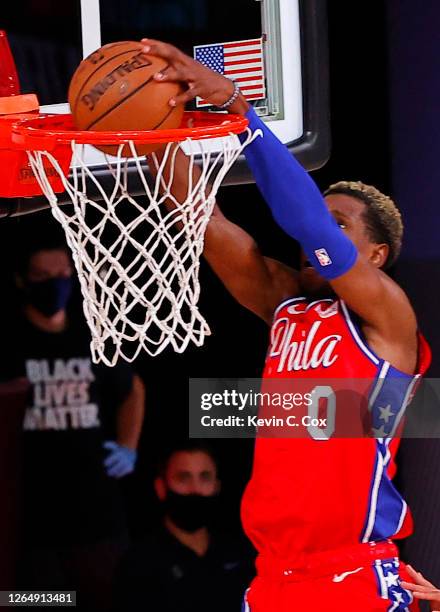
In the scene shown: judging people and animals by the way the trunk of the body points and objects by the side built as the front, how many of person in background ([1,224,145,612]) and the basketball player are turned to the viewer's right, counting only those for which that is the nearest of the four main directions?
0

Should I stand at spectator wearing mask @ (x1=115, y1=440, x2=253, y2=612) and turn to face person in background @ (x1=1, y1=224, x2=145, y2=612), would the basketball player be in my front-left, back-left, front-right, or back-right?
back-left

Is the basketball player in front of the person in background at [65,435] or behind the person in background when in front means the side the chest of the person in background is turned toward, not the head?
in front

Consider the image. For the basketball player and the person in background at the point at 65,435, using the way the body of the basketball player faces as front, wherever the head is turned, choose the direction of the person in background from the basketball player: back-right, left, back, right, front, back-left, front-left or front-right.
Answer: right

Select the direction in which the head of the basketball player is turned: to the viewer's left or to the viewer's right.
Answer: to the viewer's left

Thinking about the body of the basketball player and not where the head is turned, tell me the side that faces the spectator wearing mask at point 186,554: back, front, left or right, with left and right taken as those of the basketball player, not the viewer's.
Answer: right

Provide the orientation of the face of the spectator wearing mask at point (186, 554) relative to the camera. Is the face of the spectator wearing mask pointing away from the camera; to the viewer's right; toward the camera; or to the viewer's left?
toward the camera

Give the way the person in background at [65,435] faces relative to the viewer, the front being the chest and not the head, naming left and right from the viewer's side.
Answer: facing the viewer
